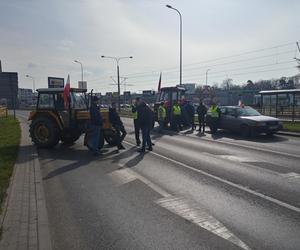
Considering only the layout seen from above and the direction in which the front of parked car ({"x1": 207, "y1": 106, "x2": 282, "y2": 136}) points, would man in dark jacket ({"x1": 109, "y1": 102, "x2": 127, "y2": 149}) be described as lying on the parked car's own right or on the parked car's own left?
on the parked car's own right

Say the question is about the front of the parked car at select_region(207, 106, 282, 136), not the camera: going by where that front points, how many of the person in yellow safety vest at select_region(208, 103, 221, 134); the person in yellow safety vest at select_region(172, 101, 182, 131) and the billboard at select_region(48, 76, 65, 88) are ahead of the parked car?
0

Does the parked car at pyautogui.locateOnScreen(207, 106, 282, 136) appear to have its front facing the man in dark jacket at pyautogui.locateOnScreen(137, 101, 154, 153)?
no

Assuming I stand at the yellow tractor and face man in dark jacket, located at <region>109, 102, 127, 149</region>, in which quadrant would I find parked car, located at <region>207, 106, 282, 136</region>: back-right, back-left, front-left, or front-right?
front-left

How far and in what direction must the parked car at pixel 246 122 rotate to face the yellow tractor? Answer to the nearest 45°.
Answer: approximately 90° to its right

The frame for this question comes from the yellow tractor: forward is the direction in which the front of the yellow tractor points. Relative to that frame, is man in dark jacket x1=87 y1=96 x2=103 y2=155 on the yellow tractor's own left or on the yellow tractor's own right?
on the yellow tractor's own right

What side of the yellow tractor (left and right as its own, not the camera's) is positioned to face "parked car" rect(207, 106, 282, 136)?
front

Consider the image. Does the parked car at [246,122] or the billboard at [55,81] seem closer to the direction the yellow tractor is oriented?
the parked car

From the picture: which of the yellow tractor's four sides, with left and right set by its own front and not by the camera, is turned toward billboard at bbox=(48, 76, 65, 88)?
left

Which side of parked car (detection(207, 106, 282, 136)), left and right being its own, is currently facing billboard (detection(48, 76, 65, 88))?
back

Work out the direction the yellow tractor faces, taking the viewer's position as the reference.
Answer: facing to the right of the viewer

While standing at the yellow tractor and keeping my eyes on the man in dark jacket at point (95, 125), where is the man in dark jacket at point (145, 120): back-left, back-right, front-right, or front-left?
front-left

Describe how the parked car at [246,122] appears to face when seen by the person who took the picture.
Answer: facing the viewer and to the right of the viewer

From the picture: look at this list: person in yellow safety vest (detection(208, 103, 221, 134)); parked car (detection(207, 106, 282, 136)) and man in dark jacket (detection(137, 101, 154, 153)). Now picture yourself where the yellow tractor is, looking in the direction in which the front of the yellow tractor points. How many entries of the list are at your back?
0

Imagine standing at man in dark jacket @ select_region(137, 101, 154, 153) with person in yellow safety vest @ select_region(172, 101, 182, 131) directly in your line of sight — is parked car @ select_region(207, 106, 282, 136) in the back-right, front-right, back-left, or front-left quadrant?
front-right

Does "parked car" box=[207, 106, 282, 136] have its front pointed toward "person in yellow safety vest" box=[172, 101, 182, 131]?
no

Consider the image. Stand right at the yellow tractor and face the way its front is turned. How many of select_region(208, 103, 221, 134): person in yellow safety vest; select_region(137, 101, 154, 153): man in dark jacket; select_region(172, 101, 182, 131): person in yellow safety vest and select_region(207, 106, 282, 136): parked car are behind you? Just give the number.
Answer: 0

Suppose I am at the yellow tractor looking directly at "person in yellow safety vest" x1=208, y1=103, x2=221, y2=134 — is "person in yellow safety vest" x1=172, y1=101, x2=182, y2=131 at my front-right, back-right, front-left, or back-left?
front-left

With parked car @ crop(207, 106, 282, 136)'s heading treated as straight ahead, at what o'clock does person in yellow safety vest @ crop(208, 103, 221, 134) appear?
The person in yellow safety vest is roughly at 6 o'clock from the parked car.
